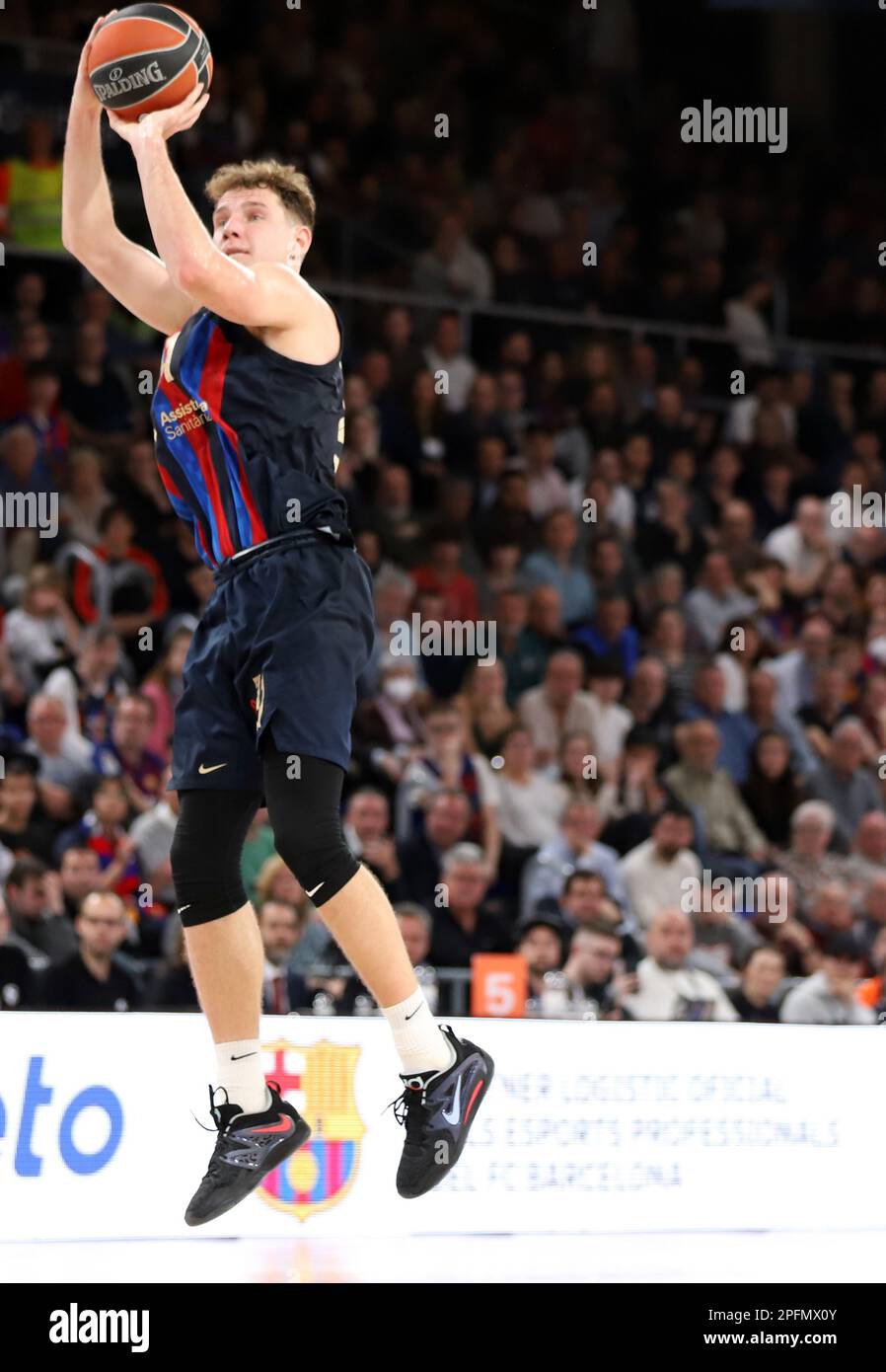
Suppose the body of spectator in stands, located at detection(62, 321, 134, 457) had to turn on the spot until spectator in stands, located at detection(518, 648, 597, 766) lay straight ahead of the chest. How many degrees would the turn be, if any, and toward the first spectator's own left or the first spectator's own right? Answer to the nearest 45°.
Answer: approximately 90° to the first spectator's own left

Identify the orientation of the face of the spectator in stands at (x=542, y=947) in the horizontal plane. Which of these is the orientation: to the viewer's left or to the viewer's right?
to the viewer's left

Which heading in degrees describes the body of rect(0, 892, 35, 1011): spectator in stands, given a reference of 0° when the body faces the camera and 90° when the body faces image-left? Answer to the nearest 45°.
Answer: approximately 0°

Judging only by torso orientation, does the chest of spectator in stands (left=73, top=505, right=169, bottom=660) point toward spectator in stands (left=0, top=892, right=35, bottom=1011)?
yes

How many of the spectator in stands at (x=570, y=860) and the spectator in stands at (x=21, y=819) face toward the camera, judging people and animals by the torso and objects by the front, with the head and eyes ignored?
2

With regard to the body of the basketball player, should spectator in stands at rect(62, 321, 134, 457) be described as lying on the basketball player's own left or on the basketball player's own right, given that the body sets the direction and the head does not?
on the basketball player's own right
